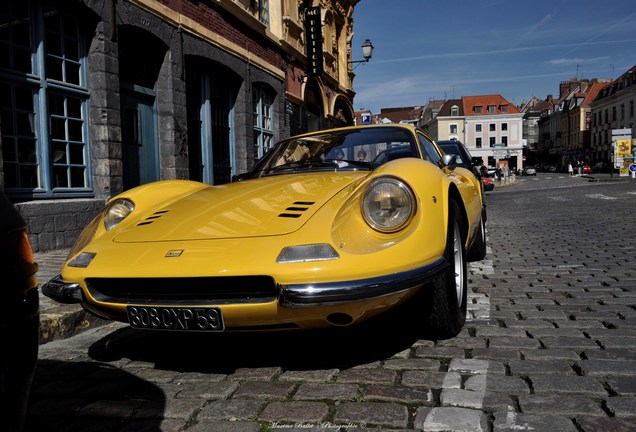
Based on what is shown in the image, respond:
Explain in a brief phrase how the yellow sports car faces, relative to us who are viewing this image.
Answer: facing the viewer and to the left of the viewer

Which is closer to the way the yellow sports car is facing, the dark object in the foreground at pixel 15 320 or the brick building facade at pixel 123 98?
the dark object in the foreground

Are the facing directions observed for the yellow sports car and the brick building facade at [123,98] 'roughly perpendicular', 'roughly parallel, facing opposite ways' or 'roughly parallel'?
roughly perpendicular

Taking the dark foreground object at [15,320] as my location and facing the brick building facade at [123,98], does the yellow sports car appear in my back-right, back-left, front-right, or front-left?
front-right

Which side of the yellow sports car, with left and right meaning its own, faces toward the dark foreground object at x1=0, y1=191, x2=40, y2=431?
front

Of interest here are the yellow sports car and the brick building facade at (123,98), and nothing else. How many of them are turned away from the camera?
0

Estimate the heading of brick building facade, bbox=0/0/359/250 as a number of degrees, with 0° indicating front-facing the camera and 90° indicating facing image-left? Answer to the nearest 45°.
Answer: approximately 315°
